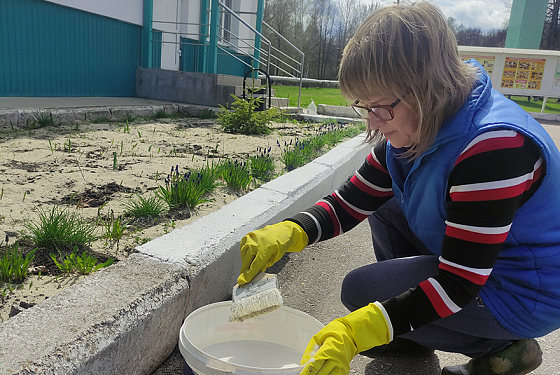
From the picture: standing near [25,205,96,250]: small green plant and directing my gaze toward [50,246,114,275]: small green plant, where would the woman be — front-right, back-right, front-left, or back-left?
front-left

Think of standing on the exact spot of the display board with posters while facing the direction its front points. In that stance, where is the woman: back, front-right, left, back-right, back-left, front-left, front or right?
front

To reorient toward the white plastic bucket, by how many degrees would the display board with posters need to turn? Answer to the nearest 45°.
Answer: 0° — it already faces it

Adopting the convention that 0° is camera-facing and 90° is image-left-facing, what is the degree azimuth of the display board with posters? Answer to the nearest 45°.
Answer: approximately 0°

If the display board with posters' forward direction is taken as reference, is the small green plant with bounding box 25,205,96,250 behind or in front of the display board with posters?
in front

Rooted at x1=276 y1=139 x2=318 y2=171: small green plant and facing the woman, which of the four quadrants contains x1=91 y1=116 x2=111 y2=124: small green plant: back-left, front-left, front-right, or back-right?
back-right

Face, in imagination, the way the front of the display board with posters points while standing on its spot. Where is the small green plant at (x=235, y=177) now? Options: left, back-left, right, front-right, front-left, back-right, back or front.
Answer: front

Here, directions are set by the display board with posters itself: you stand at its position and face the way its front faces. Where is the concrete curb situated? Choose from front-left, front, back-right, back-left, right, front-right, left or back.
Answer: front

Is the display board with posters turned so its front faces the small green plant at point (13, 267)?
yes

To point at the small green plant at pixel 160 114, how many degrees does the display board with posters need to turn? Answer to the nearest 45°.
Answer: approximately 45° to its right

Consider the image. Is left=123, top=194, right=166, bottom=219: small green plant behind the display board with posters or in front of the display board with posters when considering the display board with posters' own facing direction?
in front

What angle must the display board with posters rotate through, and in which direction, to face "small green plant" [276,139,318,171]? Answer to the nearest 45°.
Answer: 0° — it already faces it

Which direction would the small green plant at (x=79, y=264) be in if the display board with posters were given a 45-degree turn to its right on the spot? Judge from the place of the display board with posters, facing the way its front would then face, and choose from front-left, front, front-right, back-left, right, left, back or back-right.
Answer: front-left

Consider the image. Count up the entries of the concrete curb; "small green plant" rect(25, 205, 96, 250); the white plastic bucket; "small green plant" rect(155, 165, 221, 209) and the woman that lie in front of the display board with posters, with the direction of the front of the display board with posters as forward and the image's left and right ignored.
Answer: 5

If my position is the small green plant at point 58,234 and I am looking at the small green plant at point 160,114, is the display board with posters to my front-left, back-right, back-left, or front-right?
front-right

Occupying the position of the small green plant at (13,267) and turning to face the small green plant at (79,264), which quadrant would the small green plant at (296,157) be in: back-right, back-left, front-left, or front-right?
front-left

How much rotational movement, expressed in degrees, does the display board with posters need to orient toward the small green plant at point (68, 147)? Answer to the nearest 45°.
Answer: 0° — it already faces it

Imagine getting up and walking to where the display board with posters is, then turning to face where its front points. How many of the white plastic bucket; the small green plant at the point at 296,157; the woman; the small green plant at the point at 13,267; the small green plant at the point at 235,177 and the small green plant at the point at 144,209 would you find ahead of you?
6

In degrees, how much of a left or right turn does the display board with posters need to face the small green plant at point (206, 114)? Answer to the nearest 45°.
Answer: approximately 45° to its right
